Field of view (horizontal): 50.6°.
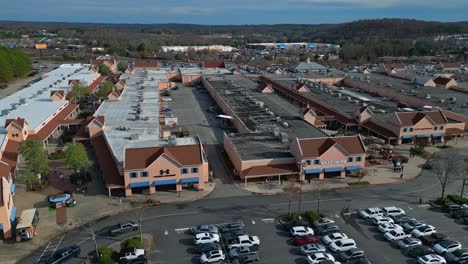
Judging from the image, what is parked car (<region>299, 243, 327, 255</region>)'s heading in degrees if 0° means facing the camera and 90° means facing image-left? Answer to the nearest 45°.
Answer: approximately 270°

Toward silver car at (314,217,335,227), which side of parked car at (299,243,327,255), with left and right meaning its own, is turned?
left

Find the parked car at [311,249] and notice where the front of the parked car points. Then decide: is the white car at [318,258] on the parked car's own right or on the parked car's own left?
on the parked car's own right

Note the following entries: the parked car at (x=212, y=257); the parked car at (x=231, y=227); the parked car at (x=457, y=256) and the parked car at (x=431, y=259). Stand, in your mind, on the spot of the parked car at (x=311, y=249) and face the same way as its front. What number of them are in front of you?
2

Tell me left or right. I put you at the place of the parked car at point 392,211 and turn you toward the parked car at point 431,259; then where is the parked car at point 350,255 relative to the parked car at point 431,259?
right
